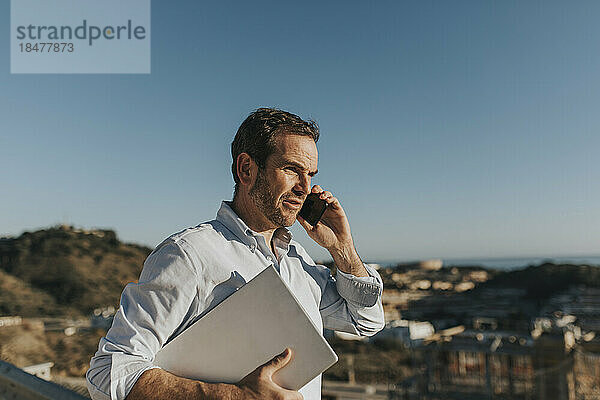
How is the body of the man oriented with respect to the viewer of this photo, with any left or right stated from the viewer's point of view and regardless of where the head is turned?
facing the viewer and to the right of the viewer

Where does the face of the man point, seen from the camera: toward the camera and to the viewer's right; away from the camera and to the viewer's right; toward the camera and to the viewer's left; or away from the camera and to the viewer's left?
toward the camera and to the viewer's right
